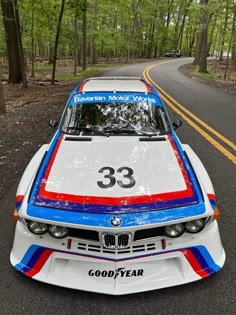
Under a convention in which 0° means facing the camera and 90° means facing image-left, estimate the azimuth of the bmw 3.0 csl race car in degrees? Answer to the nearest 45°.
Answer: approximately 0°
